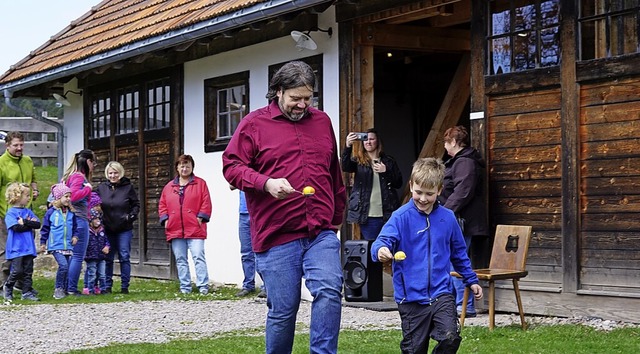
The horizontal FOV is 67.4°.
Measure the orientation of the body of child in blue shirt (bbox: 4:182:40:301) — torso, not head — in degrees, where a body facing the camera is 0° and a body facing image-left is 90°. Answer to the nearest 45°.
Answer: approximately 315°

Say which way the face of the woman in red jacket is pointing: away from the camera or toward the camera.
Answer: toward the camera

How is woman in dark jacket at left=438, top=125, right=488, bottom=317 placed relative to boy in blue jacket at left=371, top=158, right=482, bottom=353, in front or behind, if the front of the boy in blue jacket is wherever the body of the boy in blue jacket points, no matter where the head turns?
behind

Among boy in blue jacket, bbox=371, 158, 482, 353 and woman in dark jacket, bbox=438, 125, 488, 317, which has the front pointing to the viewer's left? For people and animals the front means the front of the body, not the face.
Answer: the woman in dark jacket

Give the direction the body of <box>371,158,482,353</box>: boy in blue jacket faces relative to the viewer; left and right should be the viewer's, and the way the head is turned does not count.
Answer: facing the viewer

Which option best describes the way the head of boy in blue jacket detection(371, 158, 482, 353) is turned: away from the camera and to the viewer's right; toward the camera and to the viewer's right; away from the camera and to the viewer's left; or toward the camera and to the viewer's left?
toward the camera and to the viewer's left

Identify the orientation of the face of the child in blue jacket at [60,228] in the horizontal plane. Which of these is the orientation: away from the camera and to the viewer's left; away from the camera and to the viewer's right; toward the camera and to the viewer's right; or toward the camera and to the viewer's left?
toward the camera and to the viewer's right

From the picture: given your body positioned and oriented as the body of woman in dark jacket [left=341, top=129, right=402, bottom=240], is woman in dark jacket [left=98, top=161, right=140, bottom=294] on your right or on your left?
on your right
